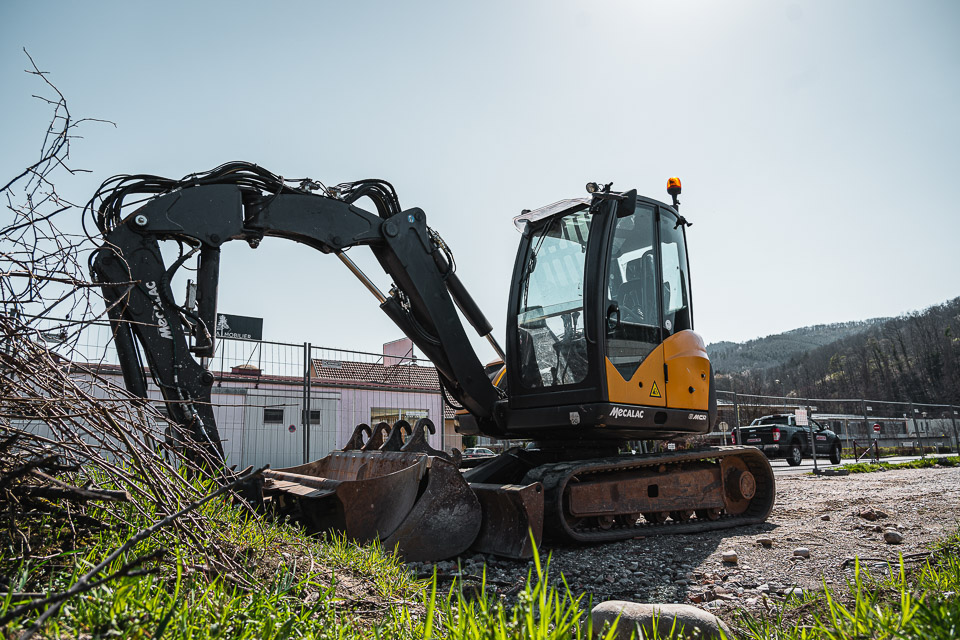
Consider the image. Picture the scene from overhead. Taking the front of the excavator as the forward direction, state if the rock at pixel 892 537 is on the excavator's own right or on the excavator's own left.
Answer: on the excavator's own left

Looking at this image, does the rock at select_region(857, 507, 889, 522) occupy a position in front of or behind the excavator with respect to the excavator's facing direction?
behind

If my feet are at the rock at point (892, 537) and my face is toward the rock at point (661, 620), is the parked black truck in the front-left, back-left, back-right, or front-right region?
back-right

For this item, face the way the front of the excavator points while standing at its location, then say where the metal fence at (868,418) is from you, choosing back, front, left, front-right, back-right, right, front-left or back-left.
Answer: back

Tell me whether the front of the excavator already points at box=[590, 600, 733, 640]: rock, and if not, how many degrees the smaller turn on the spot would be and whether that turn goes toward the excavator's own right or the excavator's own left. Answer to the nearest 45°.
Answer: approximately 45° to the excavator's own left

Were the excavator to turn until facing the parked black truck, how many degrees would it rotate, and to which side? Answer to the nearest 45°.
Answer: approximately 180°

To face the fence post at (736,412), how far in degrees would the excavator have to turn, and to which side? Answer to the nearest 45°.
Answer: approximately 180°

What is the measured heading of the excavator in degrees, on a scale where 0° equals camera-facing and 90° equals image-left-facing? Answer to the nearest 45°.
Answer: approximately 45°

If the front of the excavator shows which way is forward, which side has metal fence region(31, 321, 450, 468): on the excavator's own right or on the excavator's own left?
on the excavator's own right
